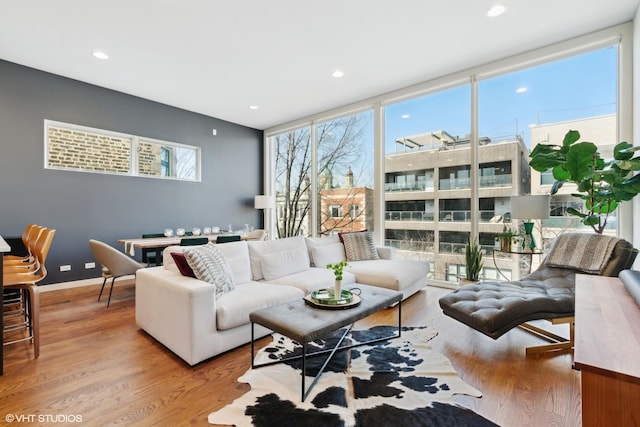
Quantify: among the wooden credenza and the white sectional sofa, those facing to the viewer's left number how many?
1

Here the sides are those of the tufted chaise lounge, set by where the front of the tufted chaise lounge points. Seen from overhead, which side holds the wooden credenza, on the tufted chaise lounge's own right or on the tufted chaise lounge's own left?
on the tufted chaise lounge's own left

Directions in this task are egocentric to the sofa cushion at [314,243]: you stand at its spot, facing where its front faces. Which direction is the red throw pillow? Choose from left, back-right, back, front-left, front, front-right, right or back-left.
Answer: right

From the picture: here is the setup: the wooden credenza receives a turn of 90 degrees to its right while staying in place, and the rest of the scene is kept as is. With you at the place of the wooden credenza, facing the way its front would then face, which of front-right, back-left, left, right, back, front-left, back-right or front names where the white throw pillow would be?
front-left

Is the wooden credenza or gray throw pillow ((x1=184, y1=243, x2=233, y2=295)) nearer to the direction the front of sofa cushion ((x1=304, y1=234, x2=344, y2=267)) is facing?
the wooden credenza

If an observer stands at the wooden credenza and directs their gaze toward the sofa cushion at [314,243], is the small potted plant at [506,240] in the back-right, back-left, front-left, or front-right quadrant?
front-right

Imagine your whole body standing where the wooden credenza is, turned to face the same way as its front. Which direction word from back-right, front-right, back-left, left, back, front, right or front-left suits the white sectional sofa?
front

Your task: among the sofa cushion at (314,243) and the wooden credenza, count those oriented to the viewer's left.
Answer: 1

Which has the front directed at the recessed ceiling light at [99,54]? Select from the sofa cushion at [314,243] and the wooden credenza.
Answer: the wooden credenza

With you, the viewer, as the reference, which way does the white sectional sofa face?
facing the viewer and to the right of the viewer

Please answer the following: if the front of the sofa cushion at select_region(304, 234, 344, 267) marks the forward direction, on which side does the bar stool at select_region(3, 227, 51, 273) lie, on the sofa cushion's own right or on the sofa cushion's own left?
on the sofa cushion's own right

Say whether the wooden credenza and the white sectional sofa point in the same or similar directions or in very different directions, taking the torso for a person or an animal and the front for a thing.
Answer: very different directions

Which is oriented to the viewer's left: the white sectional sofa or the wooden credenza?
the wooden credenza

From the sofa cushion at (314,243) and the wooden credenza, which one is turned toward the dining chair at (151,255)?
the wooden credenza

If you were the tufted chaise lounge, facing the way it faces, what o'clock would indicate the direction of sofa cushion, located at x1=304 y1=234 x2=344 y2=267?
The sofa cushion is roughly at 2 o'clock from the tufted chaise lounge.

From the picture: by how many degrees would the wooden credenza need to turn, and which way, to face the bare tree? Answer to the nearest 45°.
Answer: approximately 45° to its right

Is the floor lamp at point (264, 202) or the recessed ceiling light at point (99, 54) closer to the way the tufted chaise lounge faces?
the recessed ceiling light

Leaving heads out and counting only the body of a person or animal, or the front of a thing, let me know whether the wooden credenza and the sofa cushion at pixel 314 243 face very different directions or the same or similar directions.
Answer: very different directions

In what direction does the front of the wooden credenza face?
to the viewer's left

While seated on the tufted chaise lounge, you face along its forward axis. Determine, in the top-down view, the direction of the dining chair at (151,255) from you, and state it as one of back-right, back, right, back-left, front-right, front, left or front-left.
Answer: front-right
